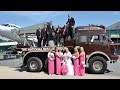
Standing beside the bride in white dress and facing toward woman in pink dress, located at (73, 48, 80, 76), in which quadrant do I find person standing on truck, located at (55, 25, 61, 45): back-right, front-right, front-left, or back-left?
back-left

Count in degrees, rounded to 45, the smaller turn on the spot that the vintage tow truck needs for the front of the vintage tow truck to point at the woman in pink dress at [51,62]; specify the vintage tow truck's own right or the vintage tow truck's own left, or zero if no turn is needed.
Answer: approximately 180°

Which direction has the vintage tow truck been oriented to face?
to the viewer's right

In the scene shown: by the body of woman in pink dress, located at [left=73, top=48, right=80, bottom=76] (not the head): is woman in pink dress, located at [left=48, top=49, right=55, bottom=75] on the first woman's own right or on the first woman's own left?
on the first woman's own right

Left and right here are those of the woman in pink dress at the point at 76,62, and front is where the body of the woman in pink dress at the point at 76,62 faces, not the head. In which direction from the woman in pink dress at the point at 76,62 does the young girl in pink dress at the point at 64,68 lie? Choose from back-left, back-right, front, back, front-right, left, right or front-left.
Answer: front-right

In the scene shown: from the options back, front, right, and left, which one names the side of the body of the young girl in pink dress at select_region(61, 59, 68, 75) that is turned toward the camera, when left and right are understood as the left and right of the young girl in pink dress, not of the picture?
front

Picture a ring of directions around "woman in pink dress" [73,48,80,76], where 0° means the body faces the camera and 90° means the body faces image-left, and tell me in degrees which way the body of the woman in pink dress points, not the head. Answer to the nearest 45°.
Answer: approximately 45°
